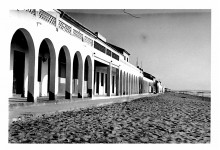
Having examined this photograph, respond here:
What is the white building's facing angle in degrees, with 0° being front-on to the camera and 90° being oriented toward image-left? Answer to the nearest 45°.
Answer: approximately 315°
